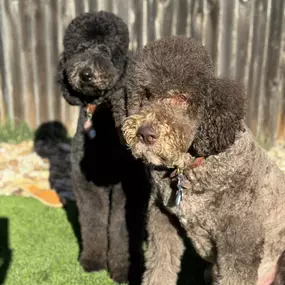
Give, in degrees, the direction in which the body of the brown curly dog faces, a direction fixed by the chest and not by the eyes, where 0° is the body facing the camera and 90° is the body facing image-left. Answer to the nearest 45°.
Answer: approximately 45°

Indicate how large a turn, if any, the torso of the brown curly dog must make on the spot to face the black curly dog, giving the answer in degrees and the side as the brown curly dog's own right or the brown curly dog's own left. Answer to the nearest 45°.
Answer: approximately 90° to the brown curly dog's own right
